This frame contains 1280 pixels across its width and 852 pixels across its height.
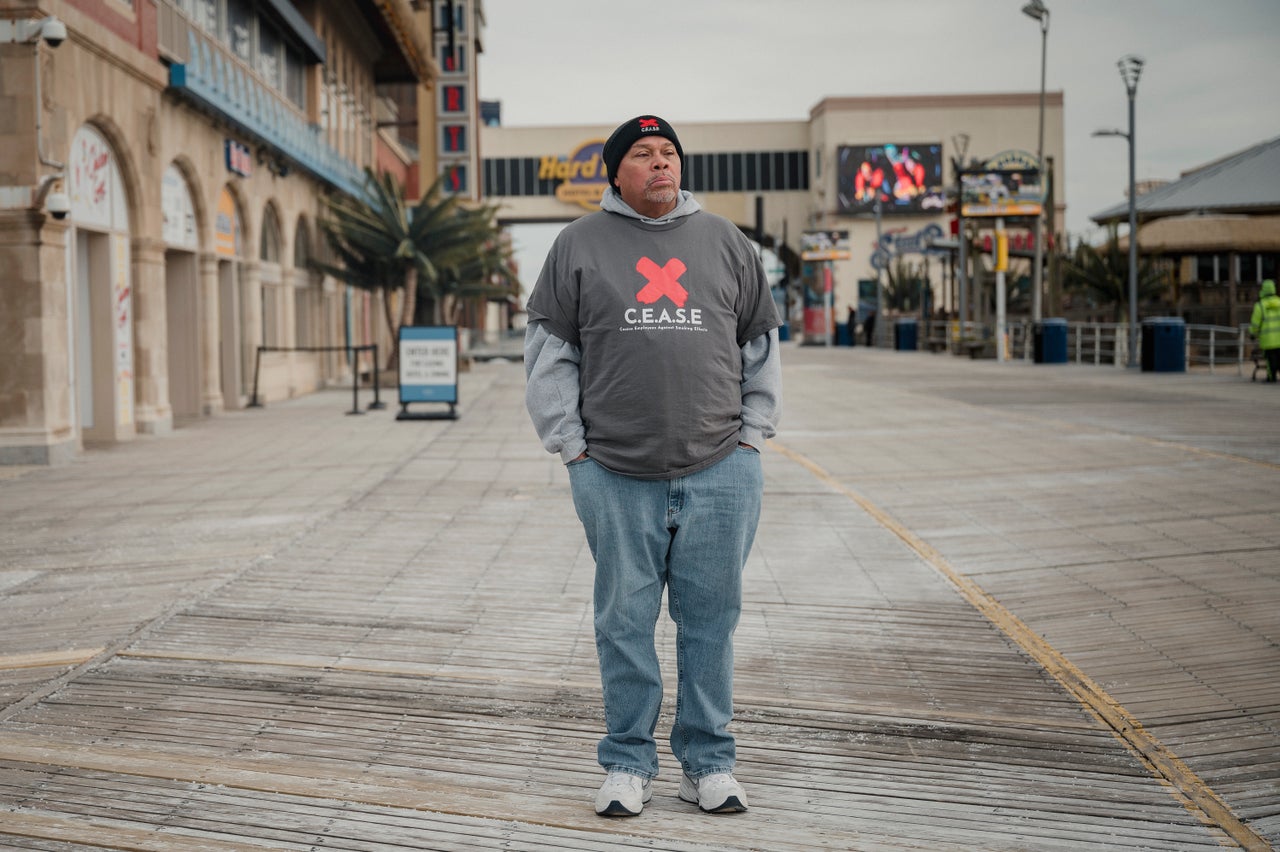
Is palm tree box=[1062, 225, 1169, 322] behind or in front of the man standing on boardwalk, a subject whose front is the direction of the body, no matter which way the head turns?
behind

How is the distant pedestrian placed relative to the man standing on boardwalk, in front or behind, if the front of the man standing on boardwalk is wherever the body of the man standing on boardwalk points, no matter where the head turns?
behind

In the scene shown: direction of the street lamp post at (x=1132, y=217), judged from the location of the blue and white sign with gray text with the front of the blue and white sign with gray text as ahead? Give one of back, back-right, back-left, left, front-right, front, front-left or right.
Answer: back-left

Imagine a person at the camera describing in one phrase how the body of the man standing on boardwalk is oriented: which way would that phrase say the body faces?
toward the camera

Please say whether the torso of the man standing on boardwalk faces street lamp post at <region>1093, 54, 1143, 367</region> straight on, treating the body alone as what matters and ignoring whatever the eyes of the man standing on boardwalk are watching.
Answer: no

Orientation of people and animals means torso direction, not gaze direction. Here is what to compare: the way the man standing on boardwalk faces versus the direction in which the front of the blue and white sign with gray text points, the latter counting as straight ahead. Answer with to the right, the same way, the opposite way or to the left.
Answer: the same way

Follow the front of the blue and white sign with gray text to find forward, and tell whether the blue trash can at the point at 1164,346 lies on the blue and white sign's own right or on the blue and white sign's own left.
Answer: on the blue and white sign's own left

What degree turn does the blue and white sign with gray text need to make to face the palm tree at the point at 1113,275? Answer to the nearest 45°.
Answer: approximately 135° to its left

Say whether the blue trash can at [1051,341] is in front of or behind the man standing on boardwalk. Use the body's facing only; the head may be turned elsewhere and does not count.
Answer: behind

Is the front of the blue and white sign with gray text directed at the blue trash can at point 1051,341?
no

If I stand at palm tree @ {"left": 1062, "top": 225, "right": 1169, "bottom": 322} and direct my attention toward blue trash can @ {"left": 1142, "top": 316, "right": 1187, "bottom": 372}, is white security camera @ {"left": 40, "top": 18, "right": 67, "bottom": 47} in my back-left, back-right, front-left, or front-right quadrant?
front-right

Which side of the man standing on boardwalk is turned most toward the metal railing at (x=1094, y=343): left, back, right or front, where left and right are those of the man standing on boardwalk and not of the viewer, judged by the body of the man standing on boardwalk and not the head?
back

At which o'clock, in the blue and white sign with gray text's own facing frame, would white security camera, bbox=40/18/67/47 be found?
The white security camera is roughly at 1 o'clock from the blue and white sign with gray text.

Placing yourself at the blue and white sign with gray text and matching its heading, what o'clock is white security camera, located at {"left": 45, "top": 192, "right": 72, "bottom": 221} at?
The white security camera is roughly at 1 o'clock from the blue and white sign with gray text.

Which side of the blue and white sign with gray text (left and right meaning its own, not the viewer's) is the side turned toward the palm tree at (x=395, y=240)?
back

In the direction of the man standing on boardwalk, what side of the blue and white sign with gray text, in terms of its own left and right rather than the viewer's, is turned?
front

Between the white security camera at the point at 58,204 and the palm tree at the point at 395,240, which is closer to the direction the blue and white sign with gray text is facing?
the white security camera
